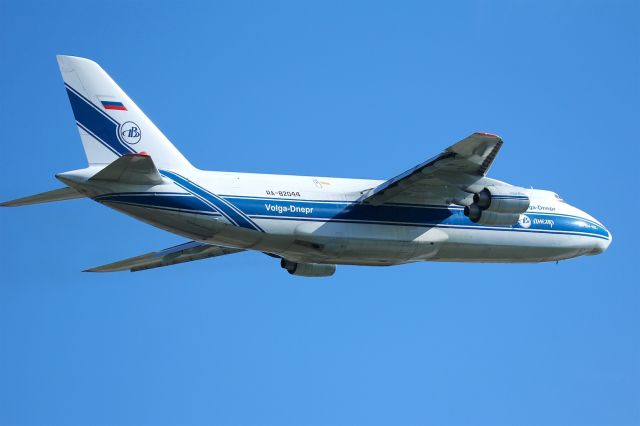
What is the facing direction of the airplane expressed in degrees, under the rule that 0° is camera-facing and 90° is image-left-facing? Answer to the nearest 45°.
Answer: approximately 225°
